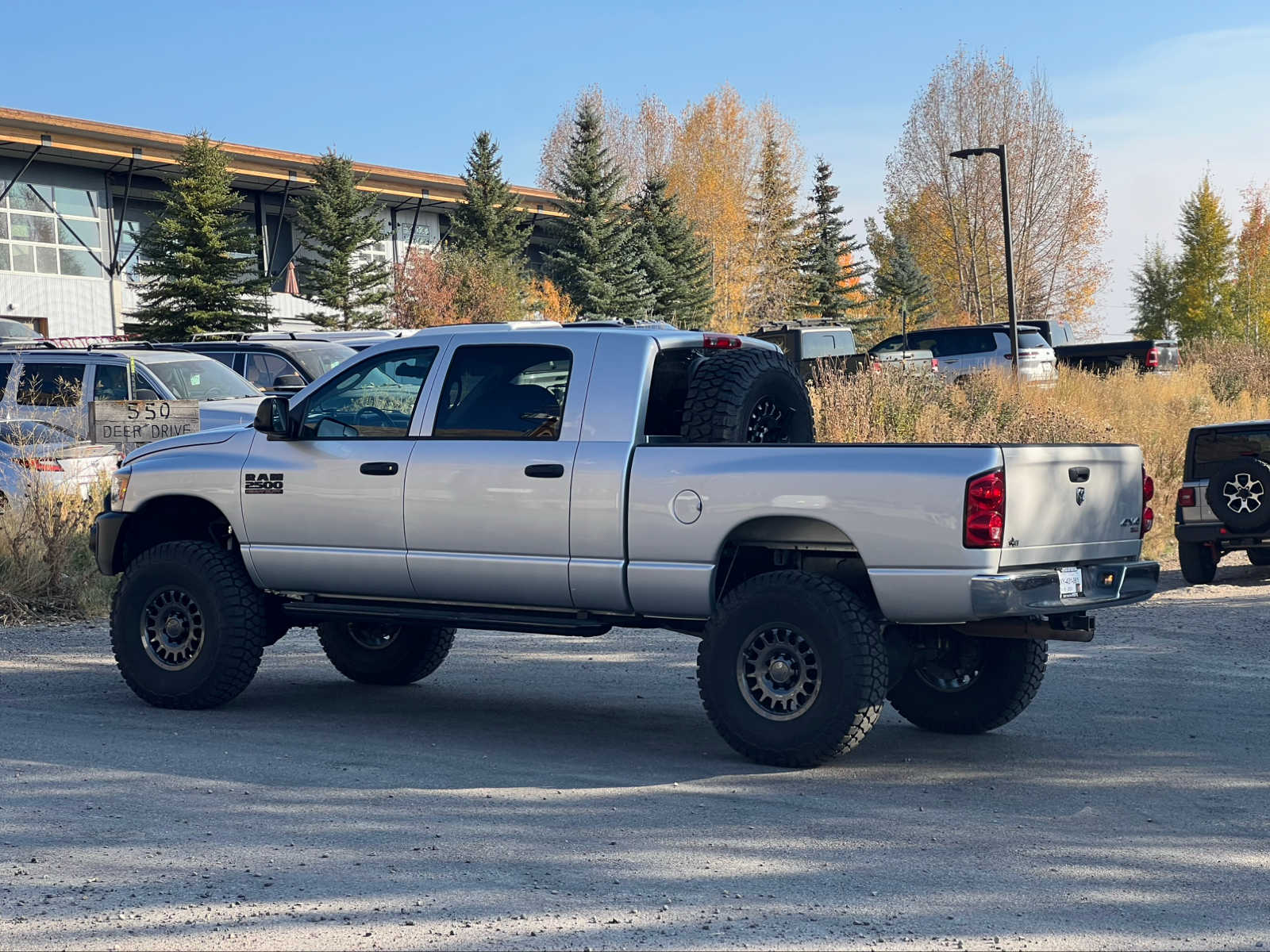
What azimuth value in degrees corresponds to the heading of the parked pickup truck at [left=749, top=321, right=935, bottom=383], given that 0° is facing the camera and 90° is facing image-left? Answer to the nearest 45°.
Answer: approximately 135°

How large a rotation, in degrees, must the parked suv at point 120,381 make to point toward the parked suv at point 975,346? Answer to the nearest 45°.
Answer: approximately 90° to its left

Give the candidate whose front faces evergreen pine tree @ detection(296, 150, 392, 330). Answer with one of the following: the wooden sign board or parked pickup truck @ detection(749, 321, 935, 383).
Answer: the parked pickup truck

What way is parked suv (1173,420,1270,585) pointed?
away from the camera

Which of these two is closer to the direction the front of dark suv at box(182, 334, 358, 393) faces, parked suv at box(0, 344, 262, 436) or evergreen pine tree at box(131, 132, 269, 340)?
the parked suv

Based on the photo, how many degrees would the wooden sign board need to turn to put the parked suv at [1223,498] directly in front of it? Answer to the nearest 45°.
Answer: approximately 90° to its left

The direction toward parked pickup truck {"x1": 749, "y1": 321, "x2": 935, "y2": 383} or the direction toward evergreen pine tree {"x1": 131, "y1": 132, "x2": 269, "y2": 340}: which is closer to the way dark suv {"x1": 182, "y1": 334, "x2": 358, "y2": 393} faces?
the parked pickup truck

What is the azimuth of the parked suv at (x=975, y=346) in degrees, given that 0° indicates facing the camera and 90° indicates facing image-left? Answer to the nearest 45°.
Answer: approximately 135°

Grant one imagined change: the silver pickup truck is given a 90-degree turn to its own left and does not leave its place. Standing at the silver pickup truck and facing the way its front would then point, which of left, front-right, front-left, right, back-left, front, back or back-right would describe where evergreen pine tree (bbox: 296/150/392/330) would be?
back-right

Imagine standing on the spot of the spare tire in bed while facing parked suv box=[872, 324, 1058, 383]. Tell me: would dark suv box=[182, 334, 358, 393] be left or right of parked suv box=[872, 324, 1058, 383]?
left

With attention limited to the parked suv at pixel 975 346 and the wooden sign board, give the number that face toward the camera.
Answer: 1

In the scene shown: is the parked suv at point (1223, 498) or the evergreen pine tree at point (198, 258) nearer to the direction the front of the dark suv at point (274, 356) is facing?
the parked suv

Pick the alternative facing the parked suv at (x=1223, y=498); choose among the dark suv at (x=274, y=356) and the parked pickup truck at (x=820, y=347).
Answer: the dark suv
